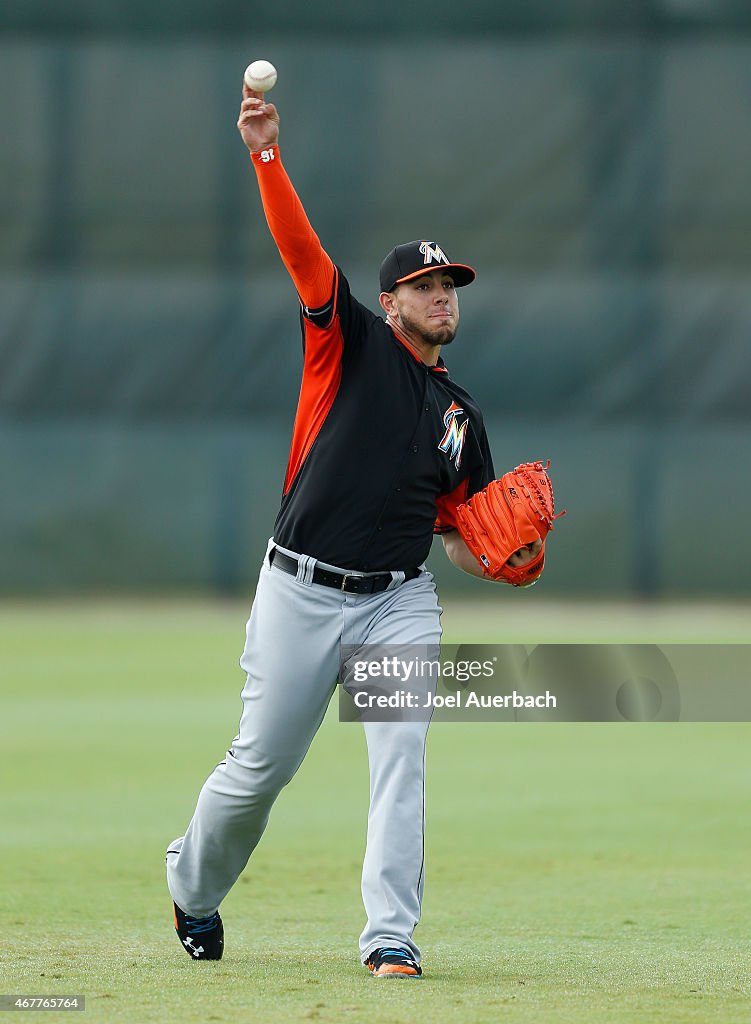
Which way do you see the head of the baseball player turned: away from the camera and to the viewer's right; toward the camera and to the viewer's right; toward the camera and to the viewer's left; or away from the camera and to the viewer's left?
toward the camera and to the viewer's right

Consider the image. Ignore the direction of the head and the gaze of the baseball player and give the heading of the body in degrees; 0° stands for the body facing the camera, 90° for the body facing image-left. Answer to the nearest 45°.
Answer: approximately 315°
